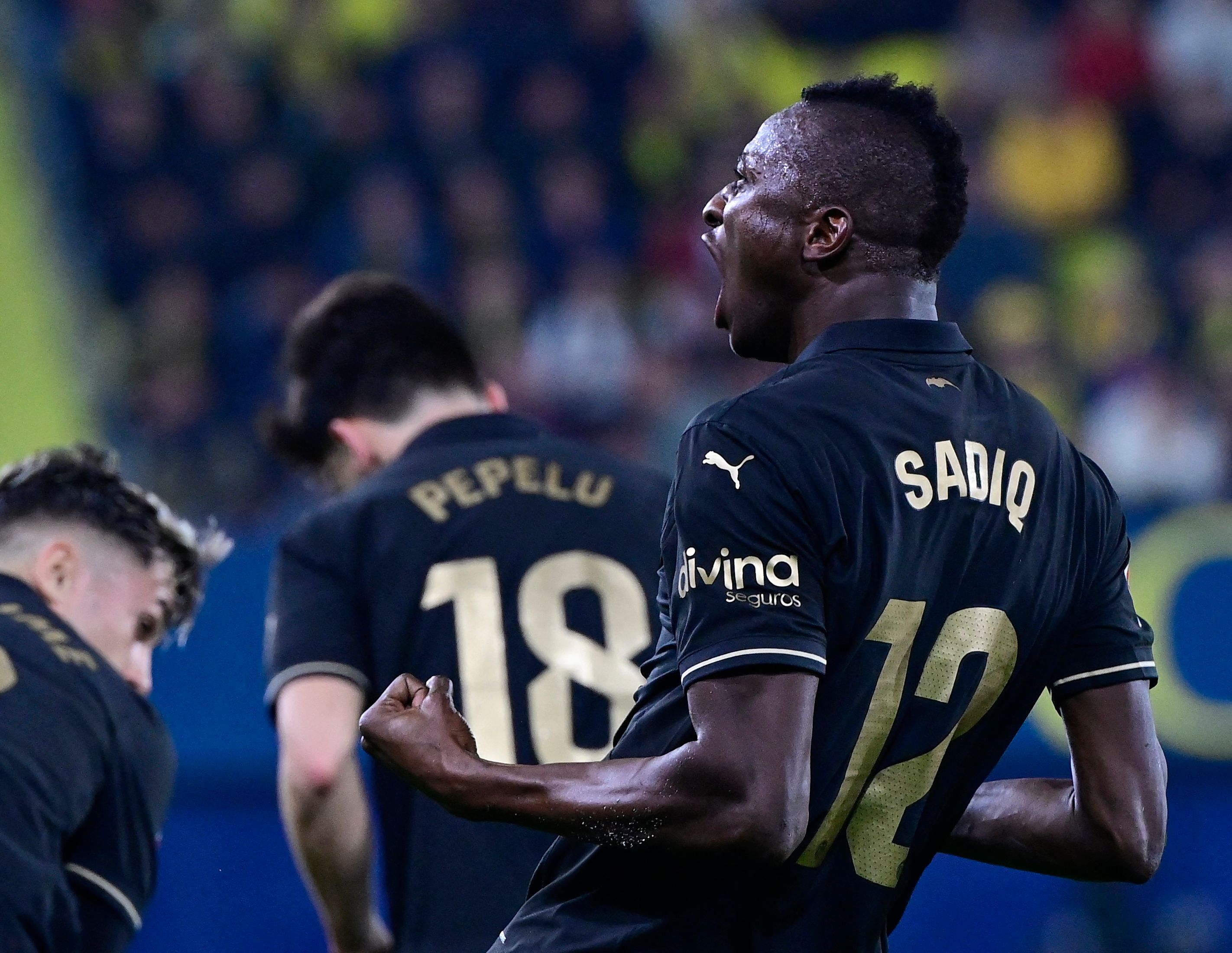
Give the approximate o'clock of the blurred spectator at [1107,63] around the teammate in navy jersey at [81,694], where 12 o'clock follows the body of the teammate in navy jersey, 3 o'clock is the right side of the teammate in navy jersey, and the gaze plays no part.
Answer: The blurred spectator is roughly at 12 o'clock from the teammate in navy jersey.

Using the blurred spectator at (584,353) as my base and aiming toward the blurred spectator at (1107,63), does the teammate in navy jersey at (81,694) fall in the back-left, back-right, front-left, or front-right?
back-right

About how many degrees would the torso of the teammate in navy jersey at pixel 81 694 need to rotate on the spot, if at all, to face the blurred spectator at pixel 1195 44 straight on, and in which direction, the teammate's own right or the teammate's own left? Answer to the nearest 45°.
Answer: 0° — they already face them

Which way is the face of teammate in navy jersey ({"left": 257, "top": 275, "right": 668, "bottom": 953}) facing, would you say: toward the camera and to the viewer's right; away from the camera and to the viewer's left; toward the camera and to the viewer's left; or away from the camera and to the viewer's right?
away from the camera and to the viewer's left

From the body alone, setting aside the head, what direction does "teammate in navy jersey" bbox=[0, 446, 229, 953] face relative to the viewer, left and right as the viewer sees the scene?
facing away from the viewer and to the right of the viewer

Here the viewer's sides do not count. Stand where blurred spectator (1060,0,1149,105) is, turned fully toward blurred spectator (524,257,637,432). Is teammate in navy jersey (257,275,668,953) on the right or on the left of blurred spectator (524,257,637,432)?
left

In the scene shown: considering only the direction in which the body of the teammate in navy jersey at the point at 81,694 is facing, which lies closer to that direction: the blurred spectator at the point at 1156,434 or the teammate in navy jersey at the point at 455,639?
the blurred spectator

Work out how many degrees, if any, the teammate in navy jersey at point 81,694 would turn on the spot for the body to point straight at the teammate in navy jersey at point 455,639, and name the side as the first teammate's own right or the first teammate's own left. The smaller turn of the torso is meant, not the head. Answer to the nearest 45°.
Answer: approximately 45° to the first teammate's own right

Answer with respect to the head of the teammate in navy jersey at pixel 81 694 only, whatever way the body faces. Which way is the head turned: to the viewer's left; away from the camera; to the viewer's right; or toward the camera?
to the viewer's right

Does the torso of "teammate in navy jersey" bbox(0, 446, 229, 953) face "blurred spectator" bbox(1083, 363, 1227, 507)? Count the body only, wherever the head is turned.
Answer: yes

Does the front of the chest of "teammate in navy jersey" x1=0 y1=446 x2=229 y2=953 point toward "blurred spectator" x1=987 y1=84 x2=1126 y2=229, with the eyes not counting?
yes
